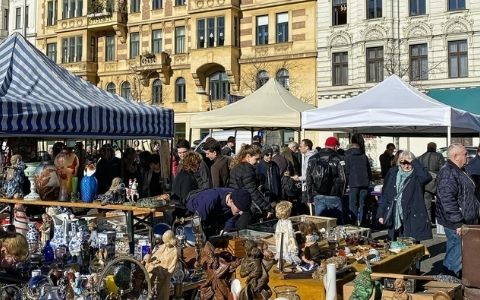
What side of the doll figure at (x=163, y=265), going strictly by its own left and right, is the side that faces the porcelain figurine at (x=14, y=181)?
right

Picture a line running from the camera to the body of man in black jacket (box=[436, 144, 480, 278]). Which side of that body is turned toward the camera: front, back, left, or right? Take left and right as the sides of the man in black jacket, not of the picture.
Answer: right

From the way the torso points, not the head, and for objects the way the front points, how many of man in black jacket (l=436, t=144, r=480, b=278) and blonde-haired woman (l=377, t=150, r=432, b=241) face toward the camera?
1
